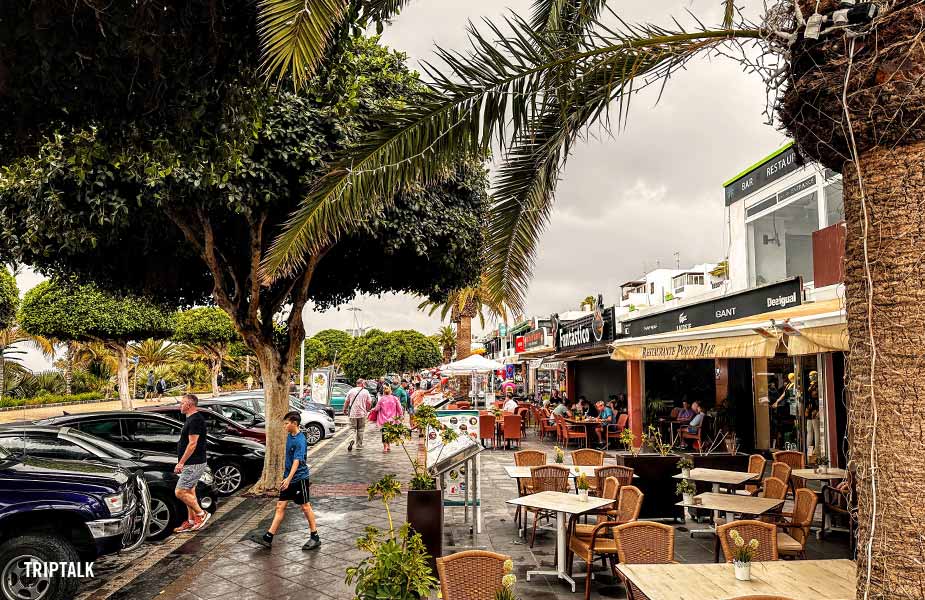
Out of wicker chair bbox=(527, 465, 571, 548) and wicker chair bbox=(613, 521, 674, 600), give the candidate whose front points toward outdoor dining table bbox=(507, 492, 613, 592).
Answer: wicker chair bbox=(527, 465, 571, 548)

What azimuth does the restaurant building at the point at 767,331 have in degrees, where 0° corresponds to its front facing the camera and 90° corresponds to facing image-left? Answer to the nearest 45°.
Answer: approximately 45°

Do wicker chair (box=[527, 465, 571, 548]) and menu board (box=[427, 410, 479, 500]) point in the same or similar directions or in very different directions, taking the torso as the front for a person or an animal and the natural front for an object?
same or similar directions

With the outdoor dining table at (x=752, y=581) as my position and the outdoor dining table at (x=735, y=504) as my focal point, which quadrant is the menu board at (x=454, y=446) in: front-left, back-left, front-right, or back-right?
front-left

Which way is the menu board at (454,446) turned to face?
toward the camera

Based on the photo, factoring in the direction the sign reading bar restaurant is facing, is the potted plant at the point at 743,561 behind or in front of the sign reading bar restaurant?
in front

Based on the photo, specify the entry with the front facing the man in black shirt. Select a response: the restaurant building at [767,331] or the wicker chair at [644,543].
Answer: the restaurant building

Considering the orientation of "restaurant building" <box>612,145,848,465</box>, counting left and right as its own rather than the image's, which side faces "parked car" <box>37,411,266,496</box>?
front
